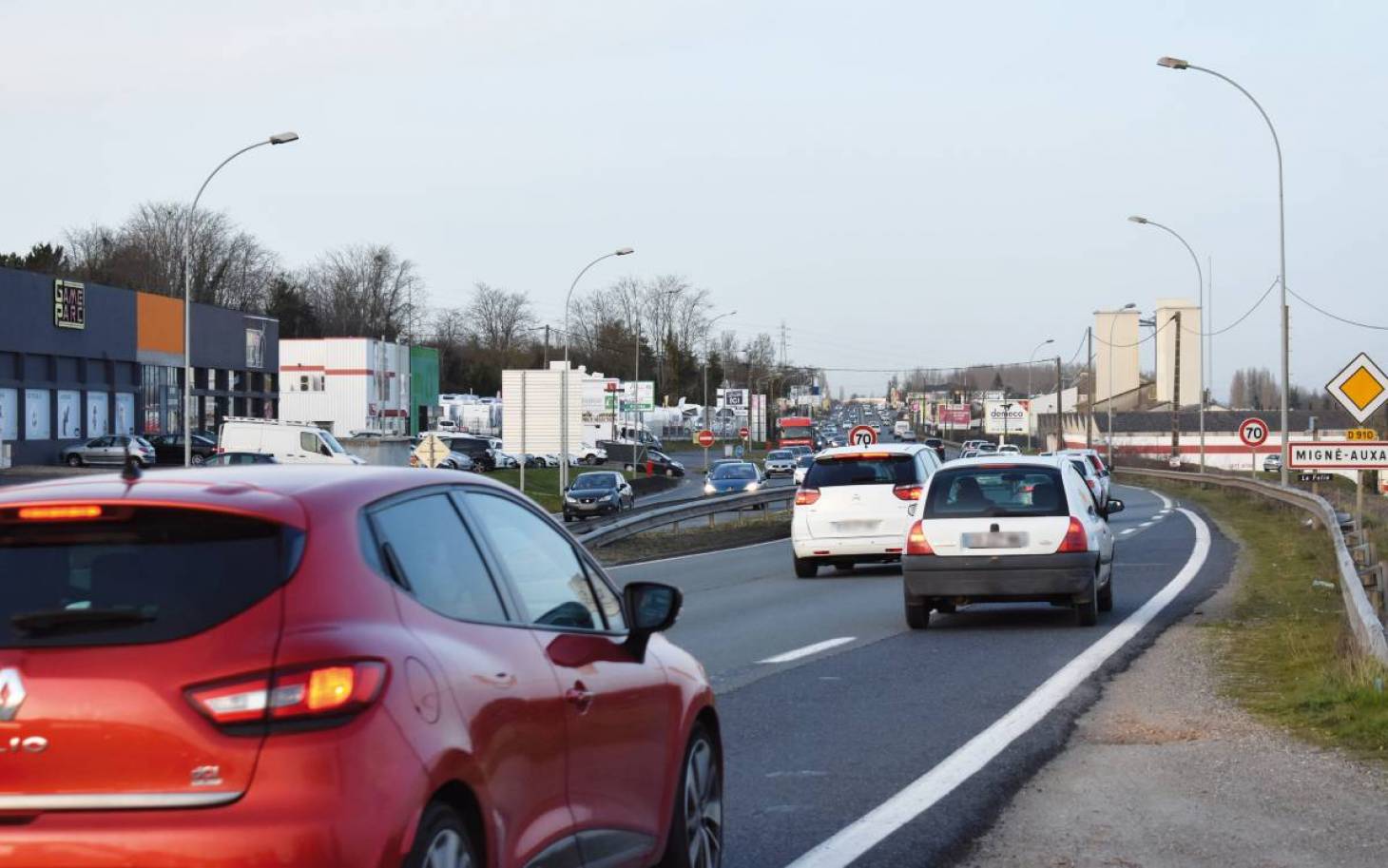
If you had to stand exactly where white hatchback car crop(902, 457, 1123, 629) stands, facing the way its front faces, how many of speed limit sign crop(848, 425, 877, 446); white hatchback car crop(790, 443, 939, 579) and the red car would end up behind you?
1

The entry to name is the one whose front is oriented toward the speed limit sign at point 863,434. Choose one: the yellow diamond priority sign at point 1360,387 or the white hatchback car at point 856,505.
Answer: the white hatchback car

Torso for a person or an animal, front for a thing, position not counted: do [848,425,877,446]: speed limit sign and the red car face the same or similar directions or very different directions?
very different directions

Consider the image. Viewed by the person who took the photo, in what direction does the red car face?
facing away from the viewer and to the right of the viewer

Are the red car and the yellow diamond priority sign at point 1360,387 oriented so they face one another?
yes

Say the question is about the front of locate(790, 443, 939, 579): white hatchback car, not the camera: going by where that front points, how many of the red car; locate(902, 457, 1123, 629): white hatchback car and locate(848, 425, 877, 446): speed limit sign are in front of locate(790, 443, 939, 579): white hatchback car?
1

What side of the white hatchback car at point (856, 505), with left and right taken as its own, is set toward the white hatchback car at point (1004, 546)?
back

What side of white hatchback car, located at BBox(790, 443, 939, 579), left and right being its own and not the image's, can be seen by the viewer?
back

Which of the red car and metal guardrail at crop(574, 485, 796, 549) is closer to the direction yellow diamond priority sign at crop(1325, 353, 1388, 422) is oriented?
the red car

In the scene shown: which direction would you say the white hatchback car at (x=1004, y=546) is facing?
away from the camera

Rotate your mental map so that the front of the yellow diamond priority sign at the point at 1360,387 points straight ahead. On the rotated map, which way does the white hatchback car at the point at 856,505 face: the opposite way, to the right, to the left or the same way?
the opposite way

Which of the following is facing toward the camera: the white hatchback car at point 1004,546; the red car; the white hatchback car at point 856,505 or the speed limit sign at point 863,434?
the speed limit sign

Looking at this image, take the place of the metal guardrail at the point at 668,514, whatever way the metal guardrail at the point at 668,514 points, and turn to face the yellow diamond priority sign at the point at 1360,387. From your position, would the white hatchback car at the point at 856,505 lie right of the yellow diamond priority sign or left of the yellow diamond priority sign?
right
